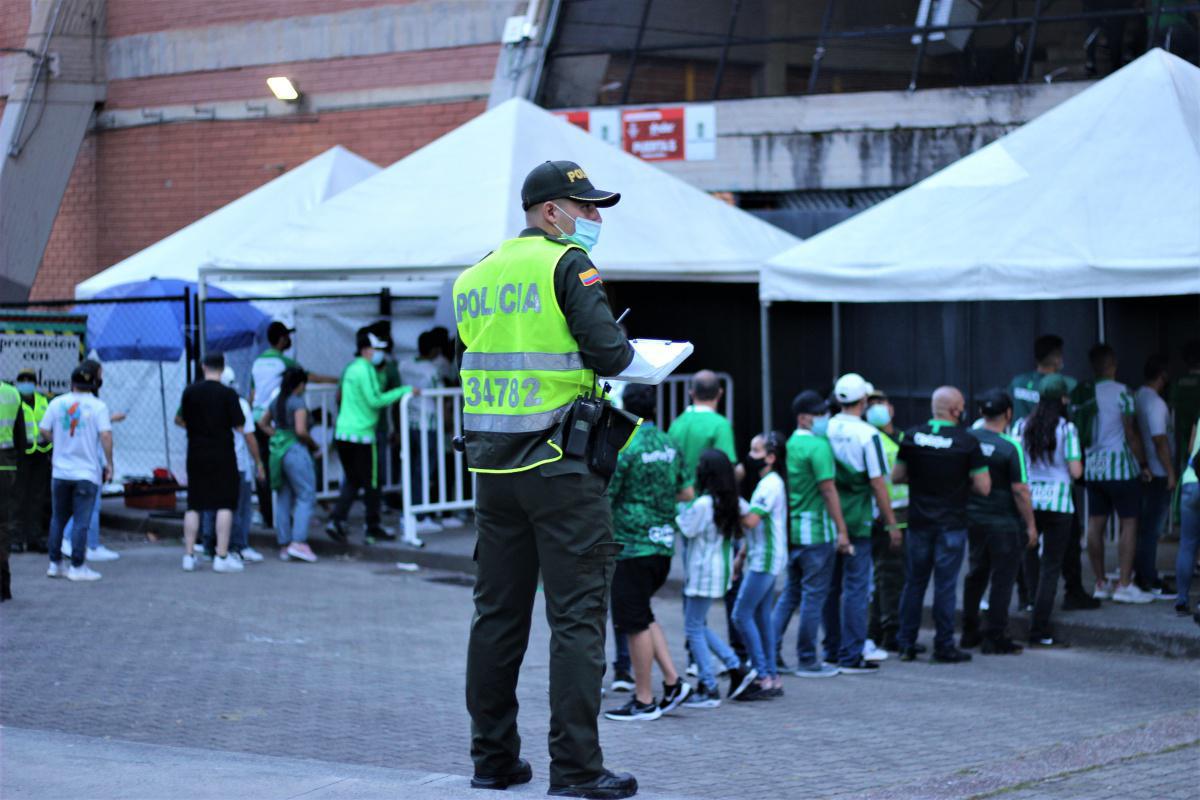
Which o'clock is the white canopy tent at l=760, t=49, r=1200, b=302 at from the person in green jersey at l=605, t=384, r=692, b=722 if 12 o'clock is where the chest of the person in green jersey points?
The white canopy tent is roughly at 3 o'clock from the person in green jersey.

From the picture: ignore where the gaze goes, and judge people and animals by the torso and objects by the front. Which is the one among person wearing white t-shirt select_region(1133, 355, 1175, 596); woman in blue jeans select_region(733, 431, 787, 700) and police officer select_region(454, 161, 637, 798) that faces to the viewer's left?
the woman in blue jeans

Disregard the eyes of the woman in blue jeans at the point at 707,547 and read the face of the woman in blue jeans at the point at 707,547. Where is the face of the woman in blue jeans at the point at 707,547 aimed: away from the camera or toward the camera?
away from the camera

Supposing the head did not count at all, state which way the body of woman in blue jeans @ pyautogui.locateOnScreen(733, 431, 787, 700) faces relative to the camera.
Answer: to the viewer's left

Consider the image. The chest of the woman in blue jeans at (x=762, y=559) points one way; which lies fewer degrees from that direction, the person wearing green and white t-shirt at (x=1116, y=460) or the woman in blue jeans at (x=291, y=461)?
the woman in blue jeans

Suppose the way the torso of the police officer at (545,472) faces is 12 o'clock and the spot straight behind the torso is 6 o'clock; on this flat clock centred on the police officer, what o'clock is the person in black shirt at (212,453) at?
The person in black shirt is roughly at 10 o'clock from the police officer.

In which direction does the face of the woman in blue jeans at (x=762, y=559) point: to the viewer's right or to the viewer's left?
to the viewer's left

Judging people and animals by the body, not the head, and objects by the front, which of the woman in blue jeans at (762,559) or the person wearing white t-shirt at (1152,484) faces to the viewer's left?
the woman in blue jeans

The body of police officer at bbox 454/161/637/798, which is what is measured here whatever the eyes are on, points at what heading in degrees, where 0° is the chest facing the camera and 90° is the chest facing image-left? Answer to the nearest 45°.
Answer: approximately 225°

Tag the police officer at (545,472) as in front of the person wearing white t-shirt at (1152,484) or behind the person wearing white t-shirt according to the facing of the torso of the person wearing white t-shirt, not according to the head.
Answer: behind

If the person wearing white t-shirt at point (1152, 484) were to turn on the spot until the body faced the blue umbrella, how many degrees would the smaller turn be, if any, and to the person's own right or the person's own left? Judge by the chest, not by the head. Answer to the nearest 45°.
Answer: approximately 135° to the person's own left
